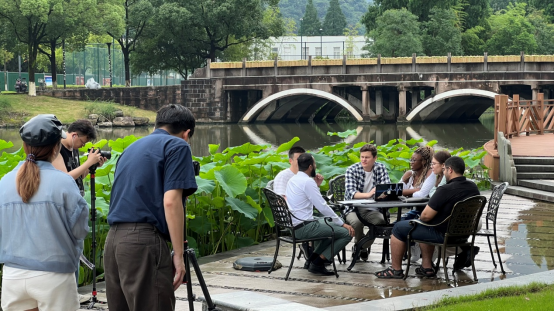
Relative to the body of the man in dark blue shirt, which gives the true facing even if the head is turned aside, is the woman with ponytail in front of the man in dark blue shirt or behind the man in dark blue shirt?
behind

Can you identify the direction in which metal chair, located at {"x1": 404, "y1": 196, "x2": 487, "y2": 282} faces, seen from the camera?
facing away from the viewer and to the left of the viewer

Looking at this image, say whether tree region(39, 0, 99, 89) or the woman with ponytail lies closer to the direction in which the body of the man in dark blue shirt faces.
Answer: the tree

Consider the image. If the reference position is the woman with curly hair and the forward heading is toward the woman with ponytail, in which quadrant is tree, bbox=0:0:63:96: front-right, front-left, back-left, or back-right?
back-right

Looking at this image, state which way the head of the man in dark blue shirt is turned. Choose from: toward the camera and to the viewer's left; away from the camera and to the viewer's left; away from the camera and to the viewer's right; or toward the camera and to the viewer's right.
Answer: away from the camera and to the viewer's right

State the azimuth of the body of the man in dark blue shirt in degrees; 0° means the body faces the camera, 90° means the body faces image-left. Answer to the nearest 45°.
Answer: approximately 225°

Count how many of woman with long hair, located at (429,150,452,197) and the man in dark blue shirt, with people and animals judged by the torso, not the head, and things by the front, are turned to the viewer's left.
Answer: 1

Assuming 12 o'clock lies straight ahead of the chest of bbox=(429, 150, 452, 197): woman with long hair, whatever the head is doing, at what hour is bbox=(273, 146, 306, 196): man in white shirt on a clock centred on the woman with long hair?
The man in white shirt is roughly at 12 o'clock from the woman with long hair.

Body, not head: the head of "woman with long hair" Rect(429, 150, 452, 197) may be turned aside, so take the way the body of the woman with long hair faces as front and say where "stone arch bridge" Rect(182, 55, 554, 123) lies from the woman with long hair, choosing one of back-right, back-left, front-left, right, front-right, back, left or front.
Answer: right
